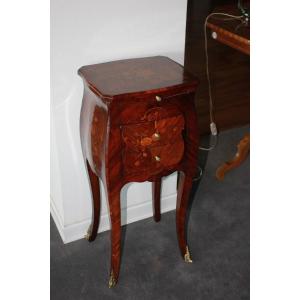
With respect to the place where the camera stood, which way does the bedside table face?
facing the viewer and to the right of the viewer
